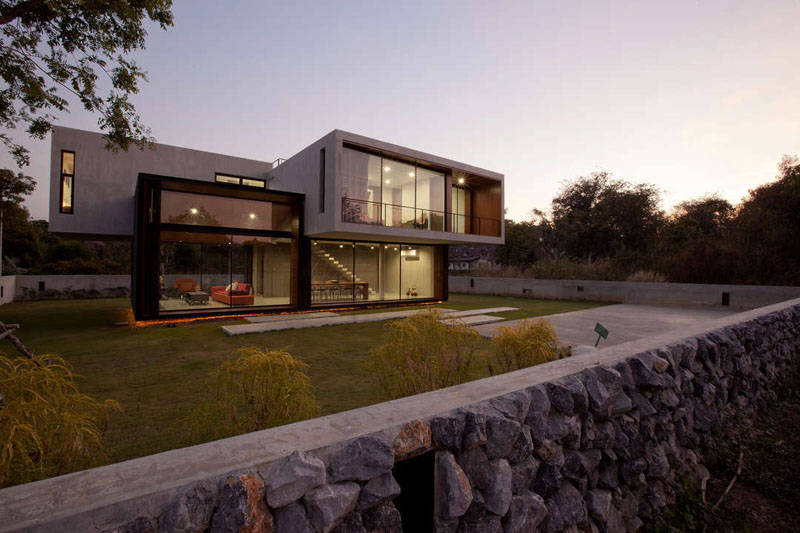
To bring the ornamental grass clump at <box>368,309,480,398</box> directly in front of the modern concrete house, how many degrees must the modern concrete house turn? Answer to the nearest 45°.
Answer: approximately 45° to its right

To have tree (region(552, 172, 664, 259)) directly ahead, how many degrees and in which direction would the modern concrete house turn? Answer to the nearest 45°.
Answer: approximately 45° to its left

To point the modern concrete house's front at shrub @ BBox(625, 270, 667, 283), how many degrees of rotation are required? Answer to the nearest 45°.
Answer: approximately 45° to its left

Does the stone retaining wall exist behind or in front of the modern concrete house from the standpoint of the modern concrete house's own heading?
in front

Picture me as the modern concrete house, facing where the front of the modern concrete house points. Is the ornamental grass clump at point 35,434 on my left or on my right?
on my right

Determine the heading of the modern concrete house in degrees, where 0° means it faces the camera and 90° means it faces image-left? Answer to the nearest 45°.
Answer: approximately 315°

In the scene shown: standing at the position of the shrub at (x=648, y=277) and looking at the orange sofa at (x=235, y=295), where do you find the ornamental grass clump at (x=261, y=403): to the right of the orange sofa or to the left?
left
